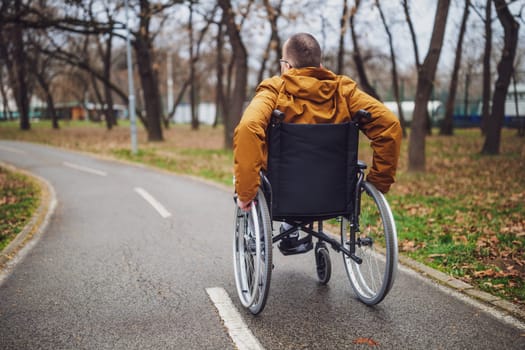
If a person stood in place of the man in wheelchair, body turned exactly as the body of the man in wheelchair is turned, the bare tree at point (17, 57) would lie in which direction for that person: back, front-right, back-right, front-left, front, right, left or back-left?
front-left

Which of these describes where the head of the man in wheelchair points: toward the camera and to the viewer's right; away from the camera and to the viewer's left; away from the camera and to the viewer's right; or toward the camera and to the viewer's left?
away from the camera and to the viewer's left

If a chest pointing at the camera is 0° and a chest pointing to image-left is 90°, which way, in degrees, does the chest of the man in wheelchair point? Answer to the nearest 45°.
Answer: approximately 180°
